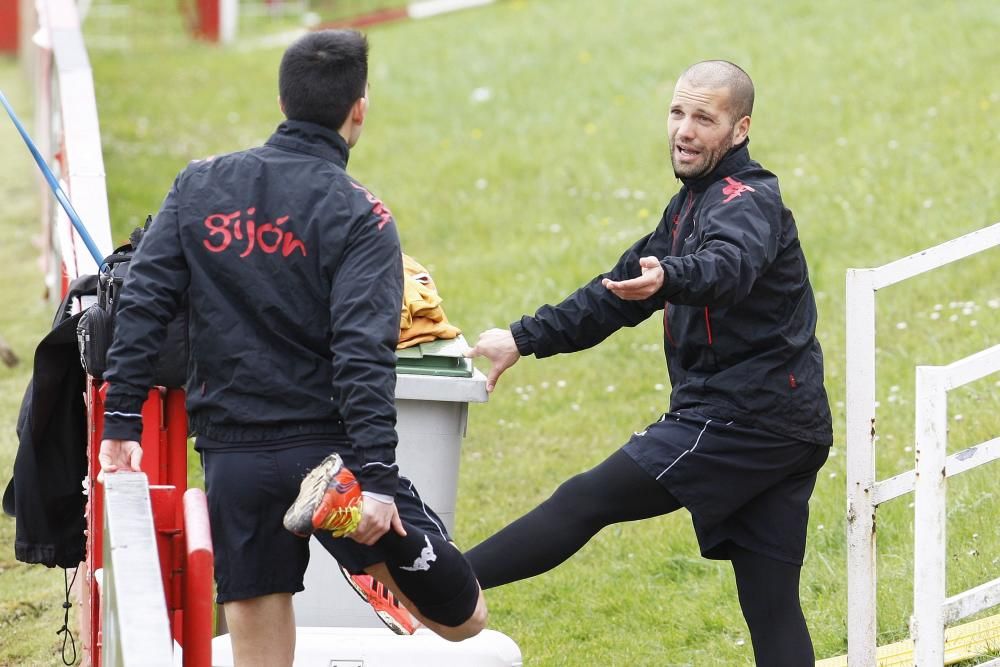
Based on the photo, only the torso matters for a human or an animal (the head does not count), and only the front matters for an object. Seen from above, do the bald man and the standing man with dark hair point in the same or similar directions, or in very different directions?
very different directions

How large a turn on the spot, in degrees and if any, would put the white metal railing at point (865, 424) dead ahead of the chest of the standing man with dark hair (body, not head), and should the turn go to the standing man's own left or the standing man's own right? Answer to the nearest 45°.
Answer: approximately 45° to the standing man's own right

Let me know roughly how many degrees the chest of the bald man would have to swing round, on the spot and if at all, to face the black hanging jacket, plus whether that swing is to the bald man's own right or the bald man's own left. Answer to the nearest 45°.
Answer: approximately 45° to the bald man's own right

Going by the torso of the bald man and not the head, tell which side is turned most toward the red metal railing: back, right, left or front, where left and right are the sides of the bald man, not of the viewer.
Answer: front

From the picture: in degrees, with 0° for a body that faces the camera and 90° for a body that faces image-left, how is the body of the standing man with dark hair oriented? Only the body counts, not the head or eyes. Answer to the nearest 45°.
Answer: approximately 225°

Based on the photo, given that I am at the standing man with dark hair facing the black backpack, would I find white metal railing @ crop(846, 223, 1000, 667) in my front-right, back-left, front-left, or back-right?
back-right

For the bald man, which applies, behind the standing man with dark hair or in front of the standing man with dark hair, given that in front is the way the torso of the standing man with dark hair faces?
in front

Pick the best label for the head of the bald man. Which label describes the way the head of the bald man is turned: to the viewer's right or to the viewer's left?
to the viewer's left

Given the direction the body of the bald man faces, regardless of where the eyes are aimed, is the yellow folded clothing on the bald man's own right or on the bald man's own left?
on the bald man's own right

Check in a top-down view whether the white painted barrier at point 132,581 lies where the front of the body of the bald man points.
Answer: yes

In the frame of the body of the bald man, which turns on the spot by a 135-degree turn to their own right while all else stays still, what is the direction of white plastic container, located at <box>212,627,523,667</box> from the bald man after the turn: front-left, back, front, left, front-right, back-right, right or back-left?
left

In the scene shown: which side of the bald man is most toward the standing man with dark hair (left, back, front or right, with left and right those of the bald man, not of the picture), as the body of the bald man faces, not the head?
front

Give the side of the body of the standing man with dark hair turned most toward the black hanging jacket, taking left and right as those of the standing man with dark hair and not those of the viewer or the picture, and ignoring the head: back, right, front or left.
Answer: left
